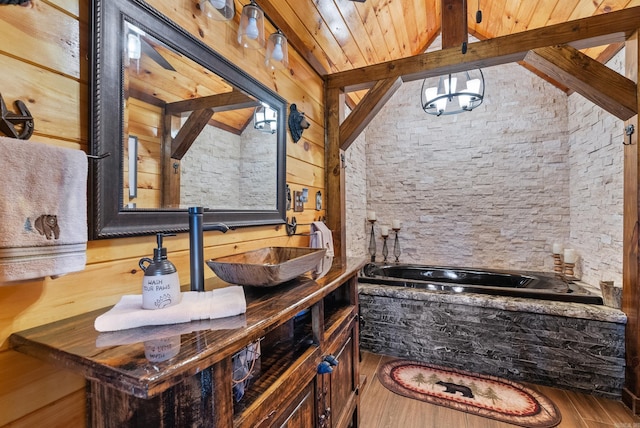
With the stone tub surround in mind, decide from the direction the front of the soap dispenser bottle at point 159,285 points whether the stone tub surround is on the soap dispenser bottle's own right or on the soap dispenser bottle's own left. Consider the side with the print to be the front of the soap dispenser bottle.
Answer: on the soap dispenser bottle's own left

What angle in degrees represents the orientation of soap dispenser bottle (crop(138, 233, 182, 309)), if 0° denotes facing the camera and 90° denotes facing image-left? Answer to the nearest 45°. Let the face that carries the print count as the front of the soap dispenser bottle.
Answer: approximately 0°

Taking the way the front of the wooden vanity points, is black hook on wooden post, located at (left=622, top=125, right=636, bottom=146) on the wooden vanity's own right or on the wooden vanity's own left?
on the wooden vanity's own left

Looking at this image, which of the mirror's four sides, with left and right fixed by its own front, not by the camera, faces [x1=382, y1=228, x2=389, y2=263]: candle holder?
left

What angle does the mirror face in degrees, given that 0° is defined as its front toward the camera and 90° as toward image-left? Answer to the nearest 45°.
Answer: approximately 315°
